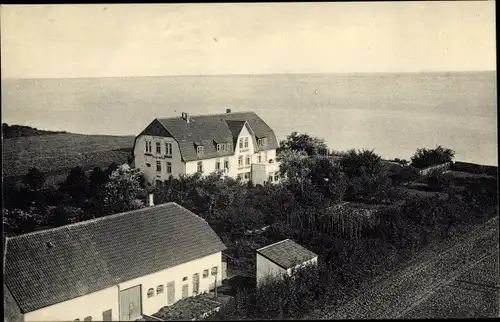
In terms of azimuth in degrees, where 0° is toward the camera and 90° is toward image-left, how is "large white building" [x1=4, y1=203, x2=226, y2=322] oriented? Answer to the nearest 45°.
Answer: approximately 315°

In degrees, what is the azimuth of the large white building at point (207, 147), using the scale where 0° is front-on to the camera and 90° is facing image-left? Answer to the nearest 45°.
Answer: approximately 315°

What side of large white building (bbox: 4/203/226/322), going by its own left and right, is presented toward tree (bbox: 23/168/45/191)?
back

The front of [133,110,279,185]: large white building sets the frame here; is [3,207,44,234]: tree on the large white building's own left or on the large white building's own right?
on the large white building's own right

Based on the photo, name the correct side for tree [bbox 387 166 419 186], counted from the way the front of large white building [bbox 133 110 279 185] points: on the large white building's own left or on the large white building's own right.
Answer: on the large white building's own left

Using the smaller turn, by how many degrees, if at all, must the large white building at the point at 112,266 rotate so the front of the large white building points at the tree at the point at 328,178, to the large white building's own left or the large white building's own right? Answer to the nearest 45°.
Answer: approximately 90° to the large white building's own left

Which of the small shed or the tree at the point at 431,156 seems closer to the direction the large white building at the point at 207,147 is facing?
the small shed

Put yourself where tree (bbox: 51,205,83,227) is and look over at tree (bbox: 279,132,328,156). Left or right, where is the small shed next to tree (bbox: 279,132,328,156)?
right

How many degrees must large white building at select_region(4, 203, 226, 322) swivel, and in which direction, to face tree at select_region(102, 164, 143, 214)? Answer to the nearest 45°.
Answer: approximately 135° to its left

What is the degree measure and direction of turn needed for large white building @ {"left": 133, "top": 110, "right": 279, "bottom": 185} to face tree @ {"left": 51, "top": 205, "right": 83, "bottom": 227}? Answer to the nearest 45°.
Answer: approximately 90° to its right
